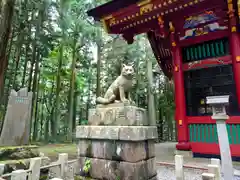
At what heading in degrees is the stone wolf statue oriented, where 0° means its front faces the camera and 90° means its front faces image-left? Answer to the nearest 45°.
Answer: approximately 315°

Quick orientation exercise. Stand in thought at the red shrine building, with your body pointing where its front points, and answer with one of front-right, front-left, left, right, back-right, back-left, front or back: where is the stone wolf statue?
front

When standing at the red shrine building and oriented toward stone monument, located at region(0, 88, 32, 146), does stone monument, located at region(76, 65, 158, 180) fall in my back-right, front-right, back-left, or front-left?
front-left

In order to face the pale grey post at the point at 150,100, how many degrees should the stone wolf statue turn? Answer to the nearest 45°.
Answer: approximately 135° to its left

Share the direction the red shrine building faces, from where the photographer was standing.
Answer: facing the viewer and to the left of the viewer

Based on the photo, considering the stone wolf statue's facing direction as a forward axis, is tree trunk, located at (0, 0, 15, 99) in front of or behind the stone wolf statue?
behind

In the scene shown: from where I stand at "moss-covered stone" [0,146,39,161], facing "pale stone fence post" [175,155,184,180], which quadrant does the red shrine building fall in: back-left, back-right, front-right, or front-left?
front-left

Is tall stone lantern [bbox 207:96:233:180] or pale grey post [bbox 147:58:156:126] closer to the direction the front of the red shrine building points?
the tall stone lantern

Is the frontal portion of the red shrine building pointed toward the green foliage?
yes

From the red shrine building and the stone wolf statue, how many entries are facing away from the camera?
0
